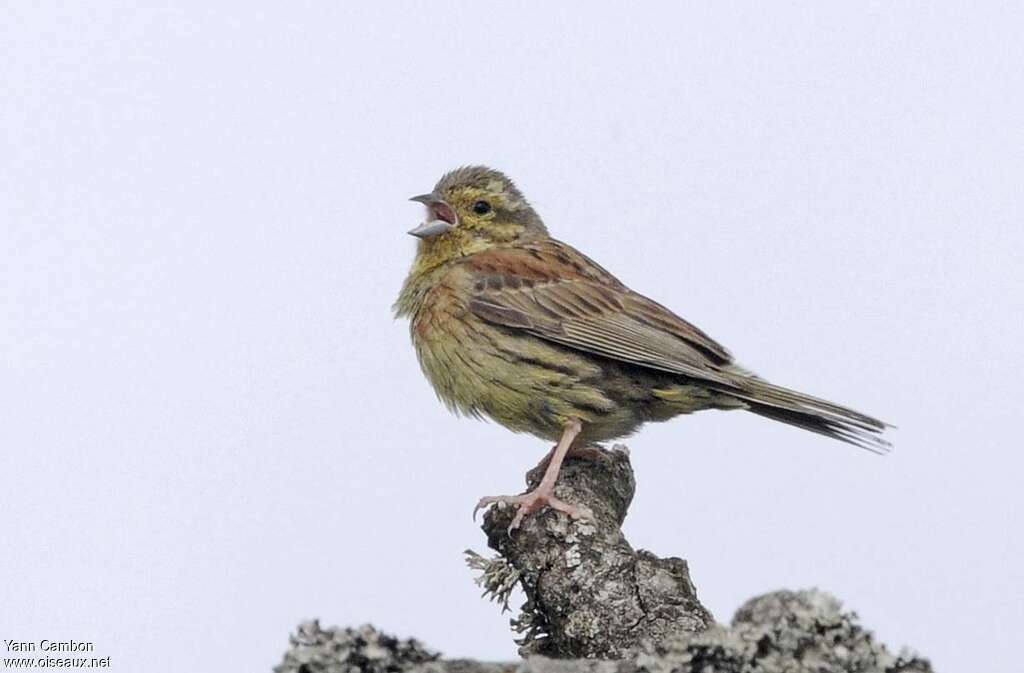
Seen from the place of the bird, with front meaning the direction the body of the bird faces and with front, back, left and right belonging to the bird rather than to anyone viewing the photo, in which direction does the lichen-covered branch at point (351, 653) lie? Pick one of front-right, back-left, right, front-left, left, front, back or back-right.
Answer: front

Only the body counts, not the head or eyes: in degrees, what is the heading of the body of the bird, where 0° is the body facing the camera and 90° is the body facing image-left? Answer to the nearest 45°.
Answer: approximately 90°
